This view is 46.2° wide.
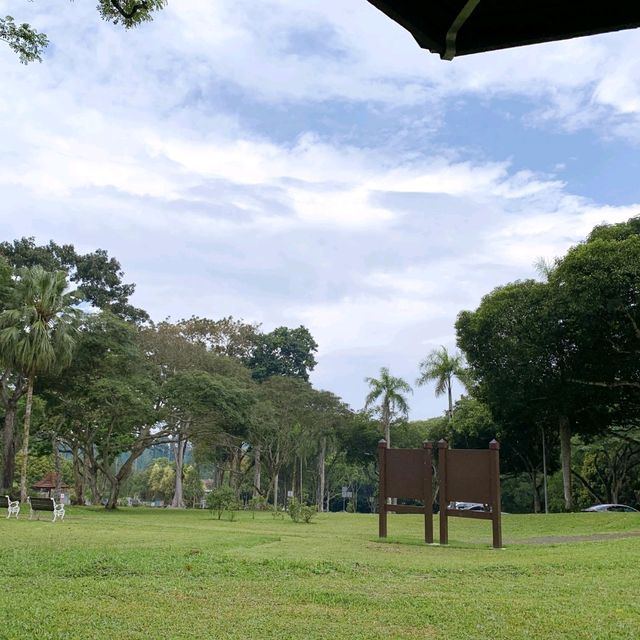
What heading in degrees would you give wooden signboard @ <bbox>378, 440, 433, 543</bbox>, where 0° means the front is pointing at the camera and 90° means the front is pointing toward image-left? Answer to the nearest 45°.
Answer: approximately 225°

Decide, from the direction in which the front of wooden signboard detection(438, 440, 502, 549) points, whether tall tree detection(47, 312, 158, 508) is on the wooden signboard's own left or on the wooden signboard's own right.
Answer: on the wooden signboard's own left

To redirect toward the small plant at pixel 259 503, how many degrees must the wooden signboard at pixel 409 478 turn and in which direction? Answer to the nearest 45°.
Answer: approximately 45° to its left

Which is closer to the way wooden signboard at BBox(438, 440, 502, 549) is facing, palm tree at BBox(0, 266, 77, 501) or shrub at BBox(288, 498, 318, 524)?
the shrub

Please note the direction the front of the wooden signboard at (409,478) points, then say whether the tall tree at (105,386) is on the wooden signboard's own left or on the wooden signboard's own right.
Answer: on the wooden signboard's own left

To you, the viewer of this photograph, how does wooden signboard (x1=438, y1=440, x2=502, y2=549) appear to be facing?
facing away from the viewer and to the right of the viewer
